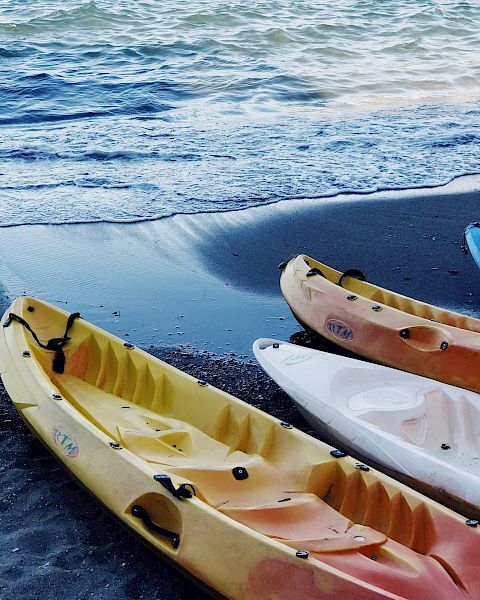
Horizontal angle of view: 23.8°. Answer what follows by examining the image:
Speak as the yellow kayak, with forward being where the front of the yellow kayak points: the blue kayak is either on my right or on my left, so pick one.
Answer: on my right

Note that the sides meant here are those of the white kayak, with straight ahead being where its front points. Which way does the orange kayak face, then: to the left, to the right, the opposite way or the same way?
the same way

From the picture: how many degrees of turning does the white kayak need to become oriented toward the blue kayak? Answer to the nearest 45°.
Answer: approximately 45° to its right

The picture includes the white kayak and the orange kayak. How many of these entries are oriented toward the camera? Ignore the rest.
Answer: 0

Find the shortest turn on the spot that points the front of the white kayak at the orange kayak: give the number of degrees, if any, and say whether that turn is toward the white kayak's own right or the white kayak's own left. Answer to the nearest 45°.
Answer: approximately 45° to the white kayak's own right

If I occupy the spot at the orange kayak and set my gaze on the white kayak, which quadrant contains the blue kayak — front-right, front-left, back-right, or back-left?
back-left

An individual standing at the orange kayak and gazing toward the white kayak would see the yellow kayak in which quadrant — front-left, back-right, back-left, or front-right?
front-right

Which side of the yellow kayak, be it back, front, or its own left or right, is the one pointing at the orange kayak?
right

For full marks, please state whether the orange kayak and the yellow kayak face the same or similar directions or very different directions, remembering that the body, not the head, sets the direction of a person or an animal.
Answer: same or similar directions

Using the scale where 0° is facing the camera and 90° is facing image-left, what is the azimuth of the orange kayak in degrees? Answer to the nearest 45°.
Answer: approximately 135°

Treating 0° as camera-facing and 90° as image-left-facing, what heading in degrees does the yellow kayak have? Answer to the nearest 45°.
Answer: approximately 135°

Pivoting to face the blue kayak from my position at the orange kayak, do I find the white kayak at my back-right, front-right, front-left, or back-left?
back-right
